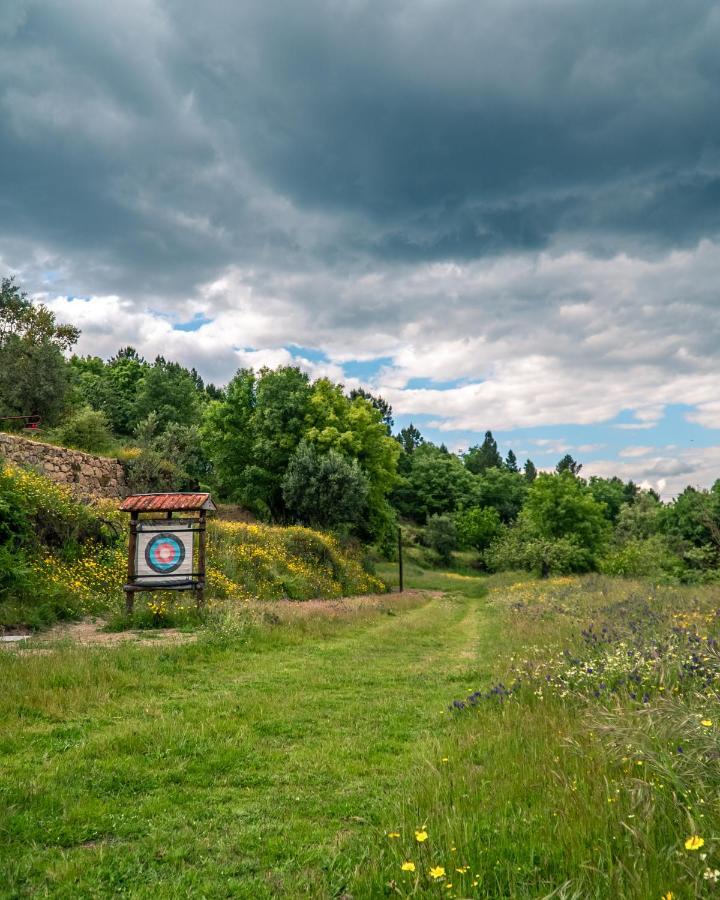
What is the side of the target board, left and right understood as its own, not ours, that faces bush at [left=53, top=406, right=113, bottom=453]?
back

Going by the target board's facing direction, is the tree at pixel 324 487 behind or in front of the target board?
behind

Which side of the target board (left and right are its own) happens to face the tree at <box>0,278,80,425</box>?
back

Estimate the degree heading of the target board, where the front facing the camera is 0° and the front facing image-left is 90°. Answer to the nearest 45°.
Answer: approximately 0°

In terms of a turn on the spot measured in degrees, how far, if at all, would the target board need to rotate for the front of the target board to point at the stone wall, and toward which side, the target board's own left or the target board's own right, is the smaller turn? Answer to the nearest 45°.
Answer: approximately 180°

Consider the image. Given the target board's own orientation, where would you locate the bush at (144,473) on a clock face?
The bush is roughly at 6 o'clock from the target board.
